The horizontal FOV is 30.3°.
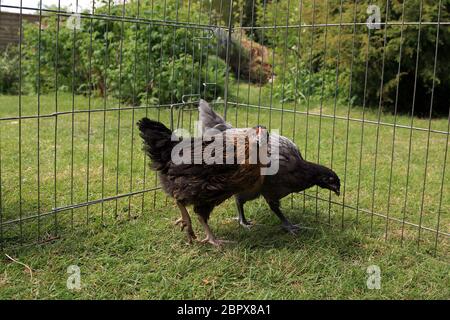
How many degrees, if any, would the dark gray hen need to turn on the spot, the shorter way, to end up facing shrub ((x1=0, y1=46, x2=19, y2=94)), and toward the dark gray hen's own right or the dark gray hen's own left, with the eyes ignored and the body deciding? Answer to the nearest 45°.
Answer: approximately 135° to the dark gray hen's own left

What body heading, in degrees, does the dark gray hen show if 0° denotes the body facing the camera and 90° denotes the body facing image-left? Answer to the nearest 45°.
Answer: approximately 270°
